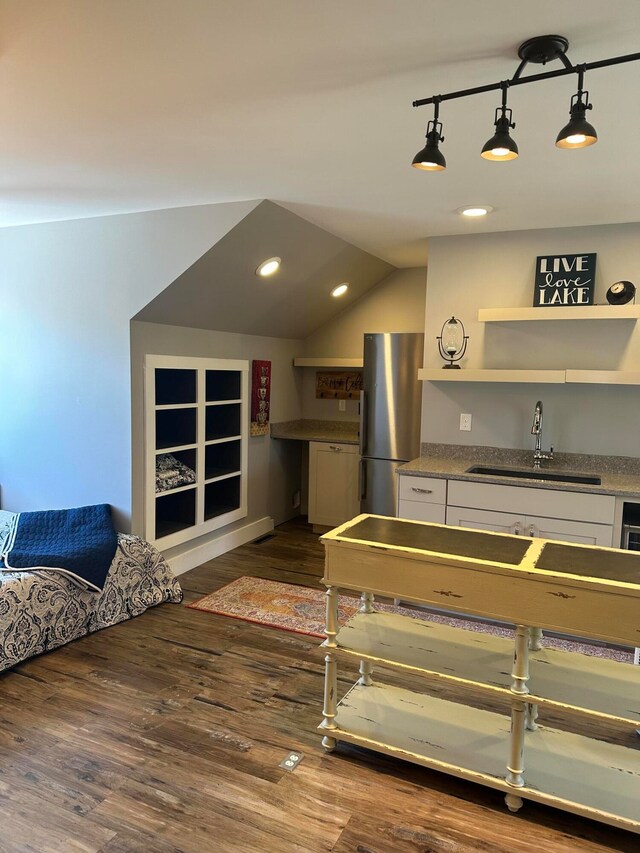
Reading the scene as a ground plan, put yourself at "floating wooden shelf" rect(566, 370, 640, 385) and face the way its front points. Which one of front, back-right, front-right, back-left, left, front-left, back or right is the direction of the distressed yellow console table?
front

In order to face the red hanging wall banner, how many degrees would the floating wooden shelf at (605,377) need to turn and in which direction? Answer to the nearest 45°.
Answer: approximately 90° to its right

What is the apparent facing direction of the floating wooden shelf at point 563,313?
toward the camera

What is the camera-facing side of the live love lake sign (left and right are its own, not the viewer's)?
front

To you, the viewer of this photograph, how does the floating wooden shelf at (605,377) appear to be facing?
facing the viewer

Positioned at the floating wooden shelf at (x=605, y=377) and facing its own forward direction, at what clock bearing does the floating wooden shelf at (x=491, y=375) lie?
the floating wooden shelf at (x=491, y=375) is roughly at 3 o'clock from the floating wooden shelf at (x=605, y=377).

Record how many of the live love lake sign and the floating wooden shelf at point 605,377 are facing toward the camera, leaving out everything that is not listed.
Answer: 2

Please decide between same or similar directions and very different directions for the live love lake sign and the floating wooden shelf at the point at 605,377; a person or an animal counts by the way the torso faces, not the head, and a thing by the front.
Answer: same or similar directions
